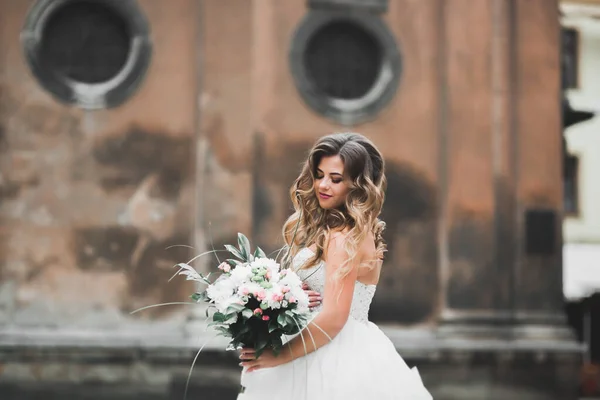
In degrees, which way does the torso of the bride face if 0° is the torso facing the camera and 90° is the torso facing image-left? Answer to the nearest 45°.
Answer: approximately 90°
